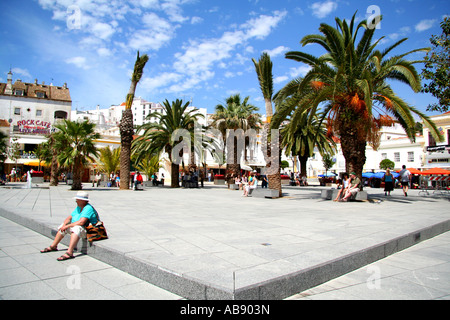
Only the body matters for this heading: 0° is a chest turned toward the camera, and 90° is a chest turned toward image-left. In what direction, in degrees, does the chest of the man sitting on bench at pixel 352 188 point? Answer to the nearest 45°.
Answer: approximately 45°

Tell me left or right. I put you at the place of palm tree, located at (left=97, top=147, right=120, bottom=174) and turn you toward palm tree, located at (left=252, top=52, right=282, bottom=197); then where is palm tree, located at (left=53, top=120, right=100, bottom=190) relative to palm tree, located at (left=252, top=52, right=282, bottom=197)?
right

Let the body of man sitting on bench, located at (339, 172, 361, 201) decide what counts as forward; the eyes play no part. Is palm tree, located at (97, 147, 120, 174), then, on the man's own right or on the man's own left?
on the man's own right

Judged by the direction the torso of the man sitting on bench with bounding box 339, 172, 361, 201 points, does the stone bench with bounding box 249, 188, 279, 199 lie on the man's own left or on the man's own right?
on the man's own right
